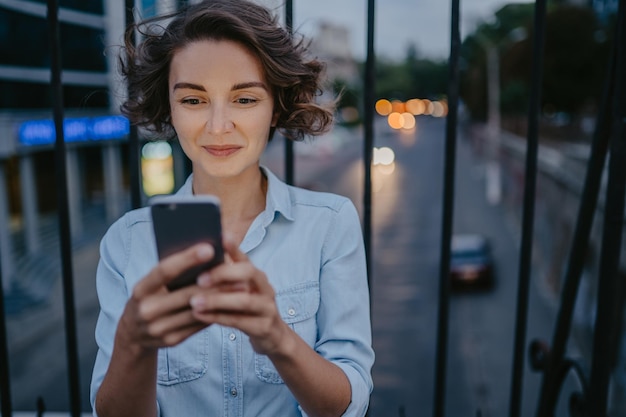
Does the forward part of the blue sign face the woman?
yes

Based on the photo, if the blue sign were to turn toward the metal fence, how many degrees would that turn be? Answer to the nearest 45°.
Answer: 0° — it already faces it

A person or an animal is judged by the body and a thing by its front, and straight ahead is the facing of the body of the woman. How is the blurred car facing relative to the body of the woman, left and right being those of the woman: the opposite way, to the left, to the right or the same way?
the opposite way

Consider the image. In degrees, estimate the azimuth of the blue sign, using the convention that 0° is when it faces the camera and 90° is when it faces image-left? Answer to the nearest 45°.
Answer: approximately 0°

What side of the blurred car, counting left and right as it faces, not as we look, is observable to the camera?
back

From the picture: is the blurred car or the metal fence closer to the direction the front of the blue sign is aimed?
the metal fence

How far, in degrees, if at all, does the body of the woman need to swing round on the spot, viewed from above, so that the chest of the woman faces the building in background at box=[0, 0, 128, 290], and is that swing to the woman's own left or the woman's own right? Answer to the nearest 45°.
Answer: approximately 180°

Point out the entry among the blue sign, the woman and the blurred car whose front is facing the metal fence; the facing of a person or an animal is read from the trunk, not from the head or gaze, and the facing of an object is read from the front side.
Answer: the blue sign

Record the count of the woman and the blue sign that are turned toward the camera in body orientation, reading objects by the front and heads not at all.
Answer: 2
